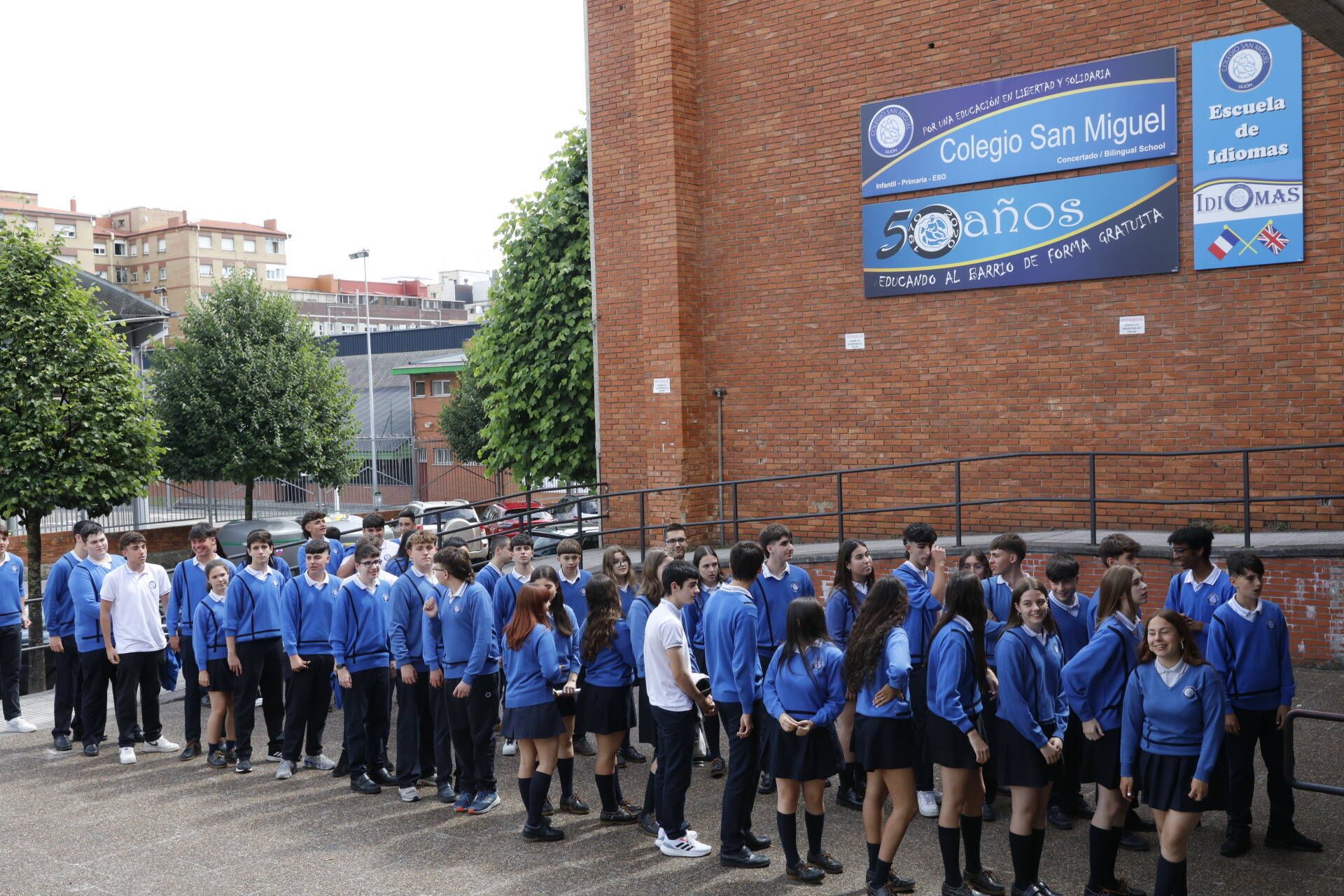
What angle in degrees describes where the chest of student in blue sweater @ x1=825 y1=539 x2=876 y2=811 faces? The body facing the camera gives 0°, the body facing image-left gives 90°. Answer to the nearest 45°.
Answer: approximately 315°

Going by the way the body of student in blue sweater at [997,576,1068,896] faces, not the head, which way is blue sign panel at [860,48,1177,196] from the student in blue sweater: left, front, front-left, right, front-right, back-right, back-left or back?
back-left

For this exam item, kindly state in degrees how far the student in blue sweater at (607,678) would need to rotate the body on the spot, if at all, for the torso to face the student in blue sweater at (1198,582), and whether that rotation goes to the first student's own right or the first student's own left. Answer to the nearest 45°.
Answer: approximately 45° to the first student's own right

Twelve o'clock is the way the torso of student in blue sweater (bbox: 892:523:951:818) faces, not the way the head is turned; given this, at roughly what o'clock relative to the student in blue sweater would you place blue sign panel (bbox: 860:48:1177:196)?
The blue sign panel is roughly at 8 o'clock from the student in blue sweater.

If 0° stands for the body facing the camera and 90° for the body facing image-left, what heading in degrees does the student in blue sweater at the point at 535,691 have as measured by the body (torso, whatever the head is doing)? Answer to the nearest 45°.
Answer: approximately 225°

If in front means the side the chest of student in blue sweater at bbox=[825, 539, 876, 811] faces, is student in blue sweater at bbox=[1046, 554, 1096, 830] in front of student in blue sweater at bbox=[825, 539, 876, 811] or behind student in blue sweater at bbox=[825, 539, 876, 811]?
in front

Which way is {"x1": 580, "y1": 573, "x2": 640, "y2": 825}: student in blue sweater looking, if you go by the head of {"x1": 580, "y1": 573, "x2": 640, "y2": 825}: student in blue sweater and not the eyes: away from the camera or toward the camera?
away from the camera

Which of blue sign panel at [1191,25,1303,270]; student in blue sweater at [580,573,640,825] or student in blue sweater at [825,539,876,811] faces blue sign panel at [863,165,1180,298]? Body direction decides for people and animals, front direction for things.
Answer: student in blue sweater at [580,573,640,825]

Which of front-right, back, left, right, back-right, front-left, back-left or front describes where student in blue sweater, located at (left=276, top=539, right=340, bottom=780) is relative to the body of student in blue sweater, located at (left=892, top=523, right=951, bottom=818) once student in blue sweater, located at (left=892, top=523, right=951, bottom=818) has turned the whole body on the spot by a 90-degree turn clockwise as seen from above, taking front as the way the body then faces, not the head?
front-right

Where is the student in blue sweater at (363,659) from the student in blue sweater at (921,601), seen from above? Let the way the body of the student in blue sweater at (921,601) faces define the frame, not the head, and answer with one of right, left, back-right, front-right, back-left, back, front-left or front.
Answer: back-right

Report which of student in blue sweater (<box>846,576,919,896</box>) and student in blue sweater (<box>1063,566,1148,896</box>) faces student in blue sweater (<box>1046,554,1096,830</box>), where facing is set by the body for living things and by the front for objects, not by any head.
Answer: student in blue sweater (<box>846,576,919,896</box>)
